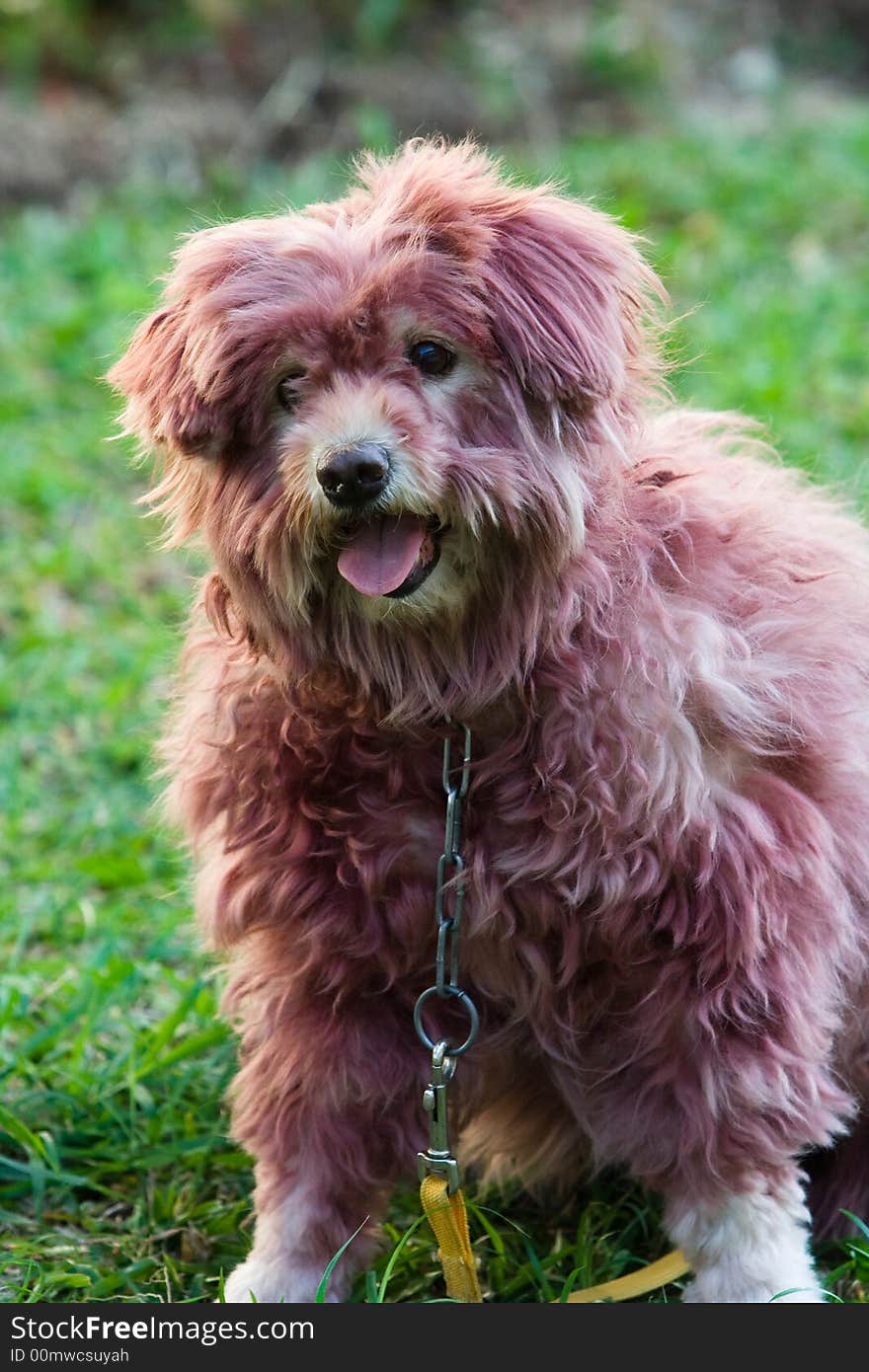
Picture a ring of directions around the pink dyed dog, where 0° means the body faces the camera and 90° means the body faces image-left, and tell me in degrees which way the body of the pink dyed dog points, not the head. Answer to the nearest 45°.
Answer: approximately 45°
